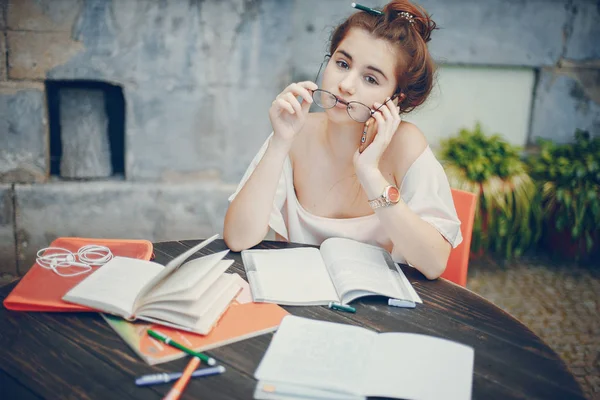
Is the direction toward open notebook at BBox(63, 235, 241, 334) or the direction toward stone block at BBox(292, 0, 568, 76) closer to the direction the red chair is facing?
the open notebook

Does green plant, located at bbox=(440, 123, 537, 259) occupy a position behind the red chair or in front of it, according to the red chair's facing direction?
behind

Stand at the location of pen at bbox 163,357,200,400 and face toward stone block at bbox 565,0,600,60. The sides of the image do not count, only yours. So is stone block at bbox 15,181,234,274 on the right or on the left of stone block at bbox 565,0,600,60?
left

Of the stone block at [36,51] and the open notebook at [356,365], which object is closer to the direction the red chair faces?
the open notebook

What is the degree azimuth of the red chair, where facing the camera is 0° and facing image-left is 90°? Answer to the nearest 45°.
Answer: approximately 45°

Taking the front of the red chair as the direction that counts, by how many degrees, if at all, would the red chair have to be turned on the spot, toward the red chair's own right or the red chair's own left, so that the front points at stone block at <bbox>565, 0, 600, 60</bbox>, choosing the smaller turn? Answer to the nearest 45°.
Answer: approximately 135° to the red chair's own right
